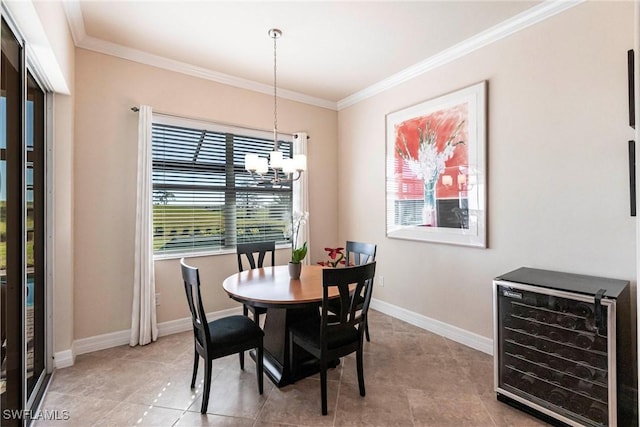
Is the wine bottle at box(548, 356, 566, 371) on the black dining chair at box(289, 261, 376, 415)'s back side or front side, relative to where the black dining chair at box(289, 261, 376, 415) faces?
on the back side

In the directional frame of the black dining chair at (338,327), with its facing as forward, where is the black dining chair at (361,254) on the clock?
the black dining chair at (361,254) is roughly at 2 o'clock from the black dining chair at (338,327).

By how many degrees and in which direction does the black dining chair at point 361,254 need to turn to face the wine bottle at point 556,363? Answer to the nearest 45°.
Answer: approximately 90° to its left

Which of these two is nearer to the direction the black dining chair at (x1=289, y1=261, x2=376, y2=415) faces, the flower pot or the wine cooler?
the flower pot

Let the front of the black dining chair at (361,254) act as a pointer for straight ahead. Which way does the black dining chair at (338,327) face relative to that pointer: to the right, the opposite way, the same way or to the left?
to the right

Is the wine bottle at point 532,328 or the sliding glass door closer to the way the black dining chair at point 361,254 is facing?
the sliding glass door

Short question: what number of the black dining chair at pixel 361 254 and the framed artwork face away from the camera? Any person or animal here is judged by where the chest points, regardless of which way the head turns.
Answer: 0

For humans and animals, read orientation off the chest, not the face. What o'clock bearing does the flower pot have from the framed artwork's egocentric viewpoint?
The flower pot is roughly at 12 o'clock from the framed artwork.

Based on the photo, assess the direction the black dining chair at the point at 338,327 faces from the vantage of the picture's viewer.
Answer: facing away from the viewer and to the left of the viewer

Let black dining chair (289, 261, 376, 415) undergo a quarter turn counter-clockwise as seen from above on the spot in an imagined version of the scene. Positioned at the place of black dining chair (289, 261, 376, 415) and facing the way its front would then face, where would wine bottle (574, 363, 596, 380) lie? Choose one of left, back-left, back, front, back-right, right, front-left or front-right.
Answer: back-left

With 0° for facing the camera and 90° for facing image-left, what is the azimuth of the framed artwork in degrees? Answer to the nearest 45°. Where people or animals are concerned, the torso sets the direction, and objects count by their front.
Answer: approximately 45°

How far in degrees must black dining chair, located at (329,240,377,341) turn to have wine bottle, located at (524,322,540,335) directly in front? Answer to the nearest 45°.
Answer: approximately 90° to its left

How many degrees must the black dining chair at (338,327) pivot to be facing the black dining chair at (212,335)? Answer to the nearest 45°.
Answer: approximately 45° to its left

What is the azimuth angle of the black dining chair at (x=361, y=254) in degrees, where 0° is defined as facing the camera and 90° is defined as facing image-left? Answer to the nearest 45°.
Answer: approximately 45°

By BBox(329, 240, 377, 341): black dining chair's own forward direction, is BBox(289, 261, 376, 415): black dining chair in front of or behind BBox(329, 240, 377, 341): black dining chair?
in front

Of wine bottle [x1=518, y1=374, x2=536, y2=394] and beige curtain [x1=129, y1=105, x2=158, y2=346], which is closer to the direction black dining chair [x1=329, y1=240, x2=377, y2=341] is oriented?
the beige curtain
